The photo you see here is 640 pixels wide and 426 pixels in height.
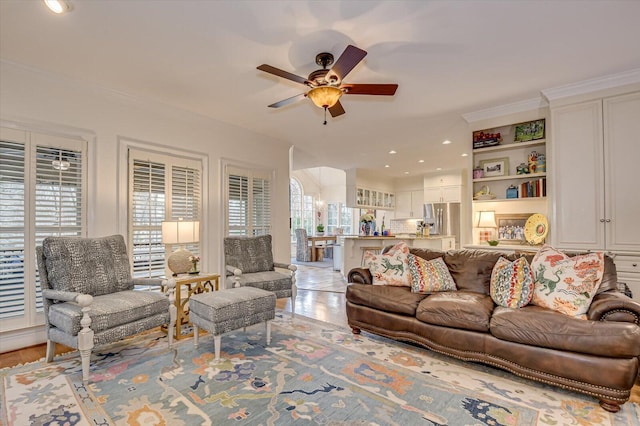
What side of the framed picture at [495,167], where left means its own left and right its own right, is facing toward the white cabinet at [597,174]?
left

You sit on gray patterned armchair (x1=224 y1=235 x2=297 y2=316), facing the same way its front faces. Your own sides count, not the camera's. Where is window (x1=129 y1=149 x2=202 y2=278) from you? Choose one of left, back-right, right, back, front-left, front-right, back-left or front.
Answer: back-right

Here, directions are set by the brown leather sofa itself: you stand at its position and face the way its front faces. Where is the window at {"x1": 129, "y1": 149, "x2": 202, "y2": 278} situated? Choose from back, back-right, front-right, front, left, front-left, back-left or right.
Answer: front-right

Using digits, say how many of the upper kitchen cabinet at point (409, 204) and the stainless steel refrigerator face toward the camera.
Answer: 2

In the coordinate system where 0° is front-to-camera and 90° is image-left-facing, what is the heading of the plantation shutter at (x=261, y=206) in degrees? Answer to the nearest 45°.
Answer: approximately 315°

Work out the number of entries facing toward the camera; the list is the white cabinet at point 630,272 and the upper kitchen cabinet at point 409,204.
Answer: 2

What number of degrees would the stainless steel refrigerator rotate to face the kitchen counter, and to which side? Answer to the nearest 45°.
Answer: approximately 45° to its right

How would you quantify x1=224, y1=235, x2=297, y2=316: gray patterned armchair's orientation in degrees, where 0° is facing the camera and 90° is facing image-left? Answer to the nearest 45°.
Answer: approximately 315°

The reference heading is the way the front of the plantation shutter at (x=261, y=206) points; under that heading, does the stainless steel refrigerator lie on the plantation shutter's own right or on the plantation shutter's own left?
on the plantation shutter's own left

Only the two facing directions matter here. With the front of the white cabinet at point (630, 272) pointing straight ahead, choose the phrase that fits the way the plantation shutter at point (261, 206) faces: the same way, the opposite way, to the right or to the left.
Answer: to the left

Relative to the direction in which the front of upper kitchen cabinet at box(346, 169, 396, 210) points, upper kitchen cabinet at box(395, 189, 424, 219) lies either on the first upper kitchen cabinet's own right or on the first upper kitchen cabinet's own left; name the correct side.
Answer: on the first upper kitchen cabinet's own left

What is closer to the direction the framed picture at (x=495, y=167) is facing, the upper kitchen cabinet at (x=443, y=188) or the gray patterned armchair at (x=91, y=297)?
the gray patterned armchair
